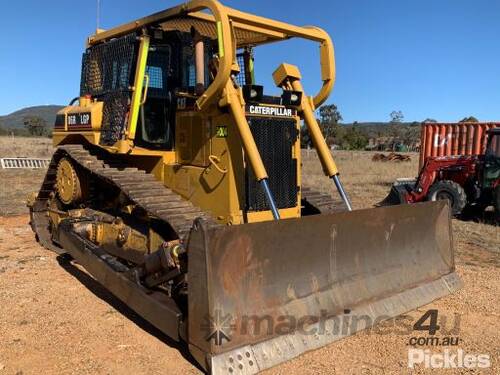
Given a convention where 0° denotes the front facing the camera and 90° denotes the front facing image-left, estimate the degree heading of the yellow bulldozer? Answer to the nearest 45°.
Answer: approximately 315°

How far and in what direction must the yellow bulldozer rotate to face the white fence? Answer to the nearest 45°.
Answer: approximately 180°

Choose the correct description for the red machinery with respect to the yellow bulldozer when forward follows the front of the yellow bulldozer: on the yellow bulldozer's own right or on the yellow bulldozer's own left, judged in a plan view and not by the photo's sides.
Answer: on the yellow bulldozer's own left
